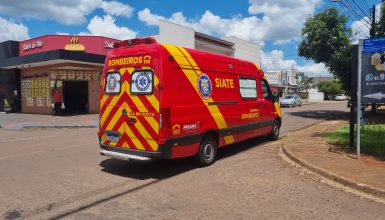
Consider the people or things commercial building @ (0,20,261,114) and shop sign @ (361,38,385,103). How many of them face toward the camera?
2

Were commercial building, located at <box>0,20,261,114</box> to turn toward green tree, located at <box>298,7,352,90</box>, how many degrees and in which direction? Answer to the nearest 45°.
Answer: approximately 90° to its left

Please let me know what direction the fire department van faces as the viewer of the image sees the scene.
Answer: facing away from the viewer and to the right of the viewer

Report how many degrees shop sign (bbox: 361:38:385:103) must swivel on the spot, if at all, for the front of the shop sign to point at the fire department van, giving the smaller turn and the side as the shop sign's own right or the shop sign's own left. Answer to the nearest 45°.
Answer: approximately 45° to the shop sign's own right

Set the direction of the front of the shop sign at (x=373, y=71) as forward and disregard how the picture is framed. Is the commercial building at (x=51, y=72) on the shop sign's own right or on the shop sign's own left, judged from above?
on the shop sign's own right

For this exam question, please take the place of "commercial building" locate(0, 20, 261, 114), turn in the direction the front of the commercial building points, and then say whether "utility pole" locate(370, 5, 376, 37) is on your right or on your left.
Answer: on your left

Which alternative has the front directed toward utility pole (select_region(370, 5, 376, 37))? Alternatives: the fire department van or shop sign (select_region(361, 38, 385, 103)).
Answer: the fire department van

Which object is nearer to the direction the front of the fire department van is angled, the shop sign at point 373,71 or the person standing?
the shop sign

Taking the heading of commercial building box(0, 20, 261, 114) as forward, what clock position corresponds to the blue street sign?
The blue street sign is roughly at 11 o'clock from the commercial building.

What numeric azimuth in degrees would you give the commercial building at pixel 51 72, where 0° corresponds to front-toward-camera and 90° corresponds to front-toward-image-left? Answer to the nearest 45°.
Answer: approximately 0°
